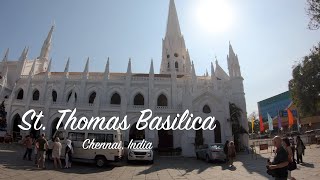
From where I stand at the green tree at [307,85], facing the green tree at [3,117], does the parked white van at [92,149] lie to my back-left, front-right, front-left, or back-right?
front-left

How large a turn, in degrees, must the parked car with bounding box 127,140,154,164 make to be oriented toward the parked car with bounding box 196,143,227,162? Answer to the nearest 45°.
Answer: approximately 90° to its left

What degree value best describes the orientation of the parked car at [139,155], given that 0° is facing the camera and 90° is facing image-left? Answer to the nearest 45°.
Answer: approximately 0°

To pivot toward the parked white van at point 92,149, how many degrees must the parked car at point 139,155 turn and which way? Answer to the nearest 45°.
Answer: approximately 45° to its right

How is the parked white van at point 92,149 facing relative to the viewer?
to the viewer's left

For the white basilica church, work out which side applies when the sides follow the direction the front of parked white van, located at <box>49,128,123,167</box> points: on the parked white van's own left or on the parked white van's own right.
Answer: on the parked white van's own right

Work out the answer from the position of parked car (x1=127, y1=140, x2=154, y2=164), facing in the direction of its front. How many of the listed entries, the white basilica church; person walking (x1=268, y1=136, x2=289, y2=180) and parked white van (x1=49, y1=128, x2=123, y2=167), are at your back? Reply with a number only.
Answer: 1

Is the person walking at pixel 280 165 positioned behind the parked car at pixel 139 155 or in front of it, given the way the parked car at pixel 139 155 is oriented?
in front

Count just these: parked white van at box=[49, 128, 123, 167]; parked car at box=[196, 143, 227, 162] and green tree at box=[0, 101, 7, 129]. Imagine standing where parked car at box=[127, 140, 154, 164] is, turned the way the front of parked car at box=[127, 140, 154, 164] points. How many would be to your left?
1
